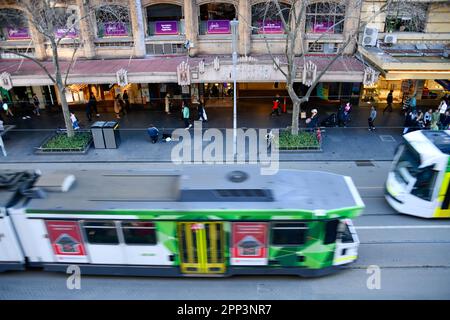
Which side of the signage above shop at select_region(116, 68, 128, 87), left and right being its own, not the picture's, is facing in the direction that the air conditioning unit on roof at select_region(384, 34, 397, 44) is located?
left

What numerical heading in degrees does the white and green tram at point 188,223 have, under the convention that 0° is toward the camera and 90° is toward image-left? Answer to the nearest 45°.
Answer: approximately 270°

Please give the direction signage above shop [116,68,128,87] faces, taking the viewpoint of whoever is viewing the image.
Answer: facing the viewer

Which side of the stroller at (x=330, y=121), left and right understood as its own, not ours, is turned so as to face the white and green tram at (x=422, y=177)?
left

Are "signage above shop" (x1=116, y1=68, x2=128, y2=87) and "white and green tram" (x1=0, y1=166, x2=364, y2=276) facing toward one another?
no

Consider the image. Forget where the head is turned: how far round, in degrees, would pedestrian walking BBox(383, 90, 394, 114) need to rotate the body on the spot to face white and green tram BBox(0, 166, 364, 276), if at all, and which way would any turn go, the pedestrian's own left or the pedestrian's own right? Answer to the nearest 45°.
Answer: approximately 90° to the pedestrian's own right

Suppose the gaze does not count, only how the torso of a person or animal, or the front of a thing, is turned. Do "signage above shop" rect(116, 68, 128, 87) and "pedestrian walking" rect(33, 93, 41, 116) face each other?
no

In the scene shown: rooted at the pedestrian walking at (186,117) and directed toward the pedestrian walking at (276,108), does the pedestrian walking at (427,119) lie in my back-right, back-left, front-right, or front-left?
front-right

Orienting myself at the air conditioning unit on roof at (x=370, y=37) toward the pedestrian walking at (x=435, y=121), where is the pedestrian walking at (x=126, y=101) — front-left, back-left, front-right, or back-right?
back-right

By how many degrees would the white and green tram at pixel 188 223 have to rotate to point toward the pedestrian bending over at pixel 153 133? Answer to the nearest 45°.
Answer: approximately 90° to its left
